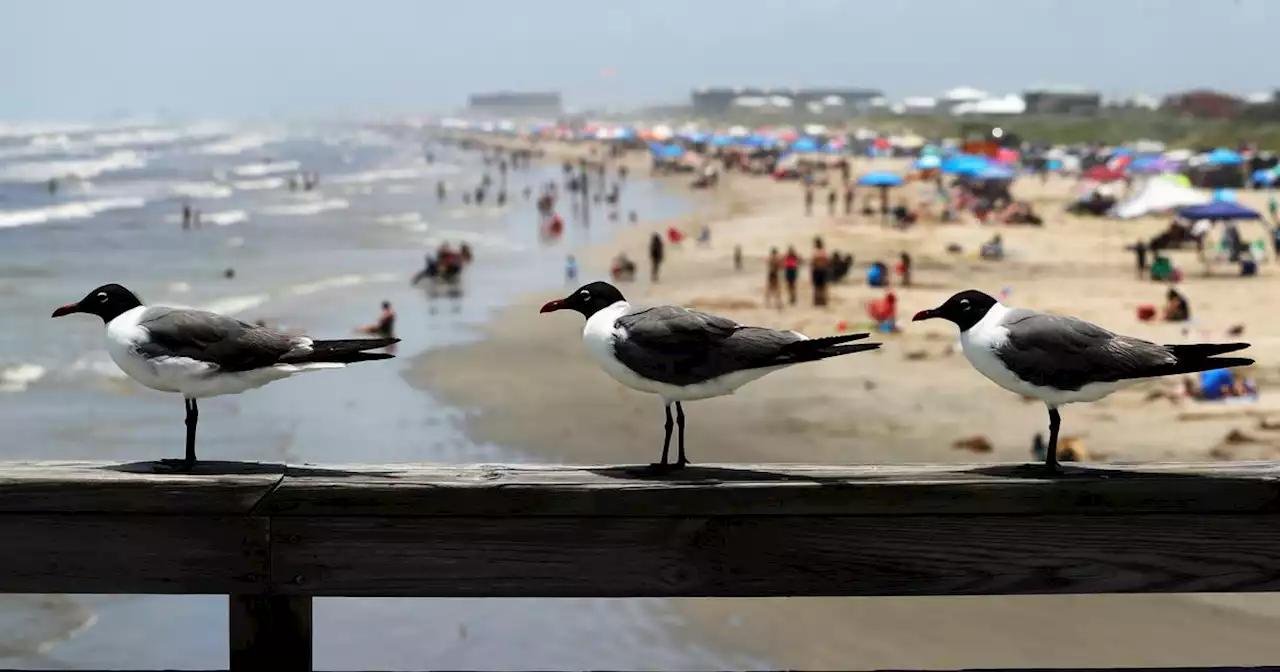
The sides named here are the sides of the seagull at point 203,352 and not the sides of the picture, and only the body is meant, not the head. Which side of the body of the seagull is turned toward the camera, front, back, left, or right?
left

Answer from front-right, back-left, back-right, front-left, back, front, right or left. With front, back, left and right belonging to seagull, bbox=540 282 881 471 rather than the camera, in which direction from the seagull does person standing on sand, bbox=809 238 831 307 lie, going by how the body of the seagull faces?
right

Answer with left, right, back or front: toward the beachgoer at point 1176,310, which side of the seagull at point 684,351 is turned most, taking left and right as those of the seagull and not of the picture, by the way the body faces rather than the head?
right

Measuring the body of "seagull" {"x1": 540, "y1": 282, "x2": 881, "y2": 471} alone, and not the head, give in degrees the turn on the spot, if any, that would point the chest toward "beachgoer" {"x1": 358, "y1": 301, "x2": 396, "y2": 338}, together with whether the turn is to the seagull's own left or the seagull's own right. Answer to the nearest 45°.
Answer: approximately 90° to the seagull's own right

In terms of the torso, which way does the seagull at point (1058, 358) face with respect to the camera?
to the viewer's left

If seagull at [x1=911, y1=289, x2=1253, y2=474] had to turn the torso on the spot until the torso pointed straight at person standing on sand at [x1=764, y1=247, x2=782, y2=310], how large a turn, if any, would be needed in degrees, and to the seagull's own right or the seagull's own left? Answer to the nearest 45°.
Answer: approximately 90° to the seagull's own right

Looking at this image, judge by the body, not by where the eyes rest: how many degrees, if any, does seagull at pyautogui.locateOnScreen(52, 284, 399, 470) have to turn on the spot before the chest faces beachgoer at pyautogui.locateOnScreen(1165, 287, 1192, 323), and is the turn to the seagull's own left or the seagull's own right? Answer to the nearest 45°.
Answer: approximately 135° to the seagull's own right

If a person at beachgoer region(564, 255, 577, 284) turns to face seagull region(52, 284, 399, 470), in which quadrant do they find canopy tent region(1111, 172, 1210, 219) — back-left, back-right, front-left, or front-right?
back-left

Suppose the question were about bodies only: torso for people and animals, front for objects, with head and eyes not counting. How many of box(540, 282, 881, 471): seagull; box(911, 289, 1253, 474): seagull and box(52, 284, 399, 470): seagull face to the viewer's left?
3

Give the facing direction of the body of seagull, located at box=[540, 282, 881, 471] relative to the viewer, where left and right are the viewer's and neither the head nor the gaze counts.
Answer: facing to the left of the viewer
